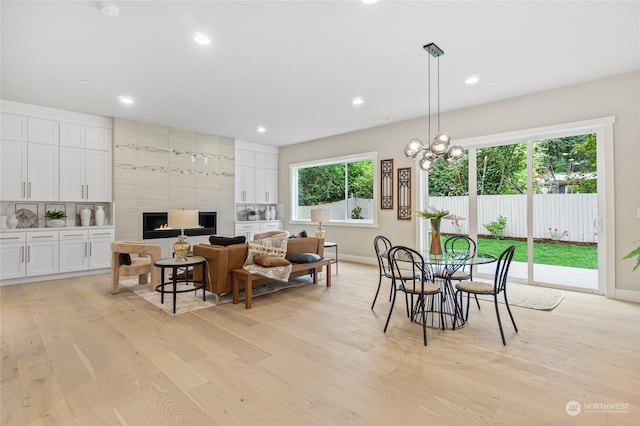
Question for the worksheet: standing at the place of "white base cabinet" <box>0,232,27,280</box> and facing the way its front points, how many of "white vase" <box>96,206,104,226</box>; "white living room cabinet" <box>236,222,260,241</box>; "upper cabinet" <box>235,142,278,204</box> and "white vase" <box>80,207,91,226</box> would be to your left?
4

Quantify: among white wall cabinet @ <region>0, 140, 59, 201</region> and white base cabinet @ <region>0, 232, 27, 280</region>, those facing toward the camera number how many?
2

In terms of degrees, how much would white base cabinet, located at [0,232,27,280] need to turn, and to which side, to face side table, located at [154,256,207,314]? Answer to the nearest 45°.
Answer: approximately 45° to its left

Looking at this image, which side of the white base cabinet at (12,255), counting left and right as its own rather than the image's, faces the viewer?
front

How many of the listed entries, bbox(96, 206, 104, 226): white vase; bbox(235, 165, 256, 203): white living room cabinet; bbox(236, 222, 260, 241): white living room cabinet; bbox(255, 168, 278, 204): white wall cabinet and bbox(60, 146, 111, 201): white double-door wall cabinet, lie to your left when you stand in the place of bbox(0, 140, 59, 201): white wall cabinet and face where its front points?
5

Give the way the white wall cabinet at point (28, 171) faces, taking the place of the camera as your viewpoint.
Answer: facing the viewer

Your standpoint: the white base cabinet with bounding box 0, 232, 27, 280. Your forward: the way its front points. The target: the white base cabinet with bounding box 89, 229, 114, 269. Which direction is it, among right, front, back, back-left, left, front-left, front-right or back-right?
left

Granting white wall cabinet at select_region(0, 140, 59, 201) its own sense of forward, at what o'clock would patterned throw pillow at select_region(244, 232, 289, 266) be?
The patterned throw pillow is roughly at 11 o'clock from the white wall cabinet.

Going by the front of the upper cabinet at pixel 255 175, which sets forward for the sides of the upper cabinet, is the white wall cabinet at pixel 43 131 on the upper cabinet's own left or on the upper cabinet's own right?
on the upper cabinet's own right

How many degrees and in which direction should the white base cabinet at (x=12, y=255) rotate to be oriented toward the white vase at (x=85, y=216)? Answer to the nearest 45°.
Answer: approximately 90° to its left

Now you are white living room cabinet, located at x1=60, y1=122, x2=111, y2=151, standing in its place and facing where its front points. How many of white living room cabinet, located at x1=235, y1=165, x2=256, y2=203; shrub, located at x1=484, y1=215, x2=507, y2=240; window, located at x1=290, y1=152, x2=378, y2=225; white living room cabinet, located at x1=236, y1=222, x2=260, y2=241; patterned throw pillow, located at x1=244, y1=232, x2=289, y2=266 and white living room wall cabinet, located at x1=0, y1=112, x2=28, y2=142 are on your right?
1

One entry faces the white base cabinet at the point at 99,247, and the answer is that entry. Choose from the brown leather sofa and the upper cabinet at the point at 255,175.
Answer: the brown leather sofa
